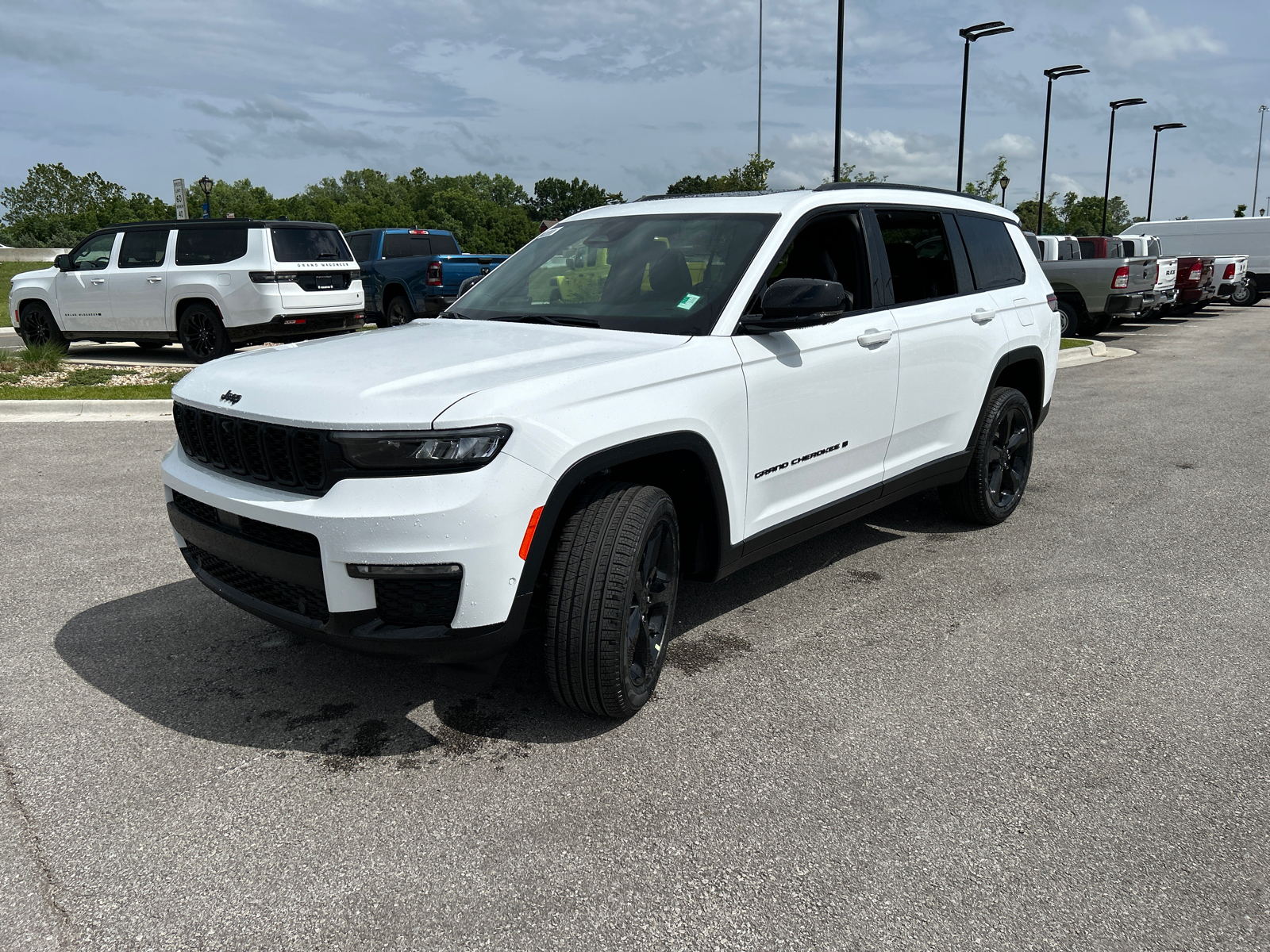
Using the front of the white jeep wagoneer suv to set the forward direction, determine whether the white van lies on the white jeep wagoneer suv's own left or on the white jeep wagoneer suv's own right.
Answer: on the white jeep wagoneer suv's own right

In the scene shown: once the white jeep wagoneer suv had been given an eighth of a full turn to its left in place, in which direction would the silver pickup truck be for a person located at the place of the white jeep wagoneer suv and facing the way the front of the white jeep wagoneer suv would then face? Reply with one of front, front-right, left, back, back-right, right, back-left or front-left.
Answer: back

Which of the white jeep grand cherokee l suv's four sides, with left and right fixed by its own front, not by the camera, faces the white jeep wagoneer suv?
right

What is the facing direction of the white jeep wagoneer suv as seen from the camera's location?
facing away from the viewer and to the left of the viewer

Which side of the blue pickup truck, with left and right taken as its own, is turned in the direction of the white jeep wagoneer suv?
left

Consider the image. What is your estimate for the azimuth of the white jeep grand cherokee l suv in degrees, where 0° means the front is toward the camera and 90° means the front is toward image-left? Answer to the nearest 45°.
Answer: approximately 45°
